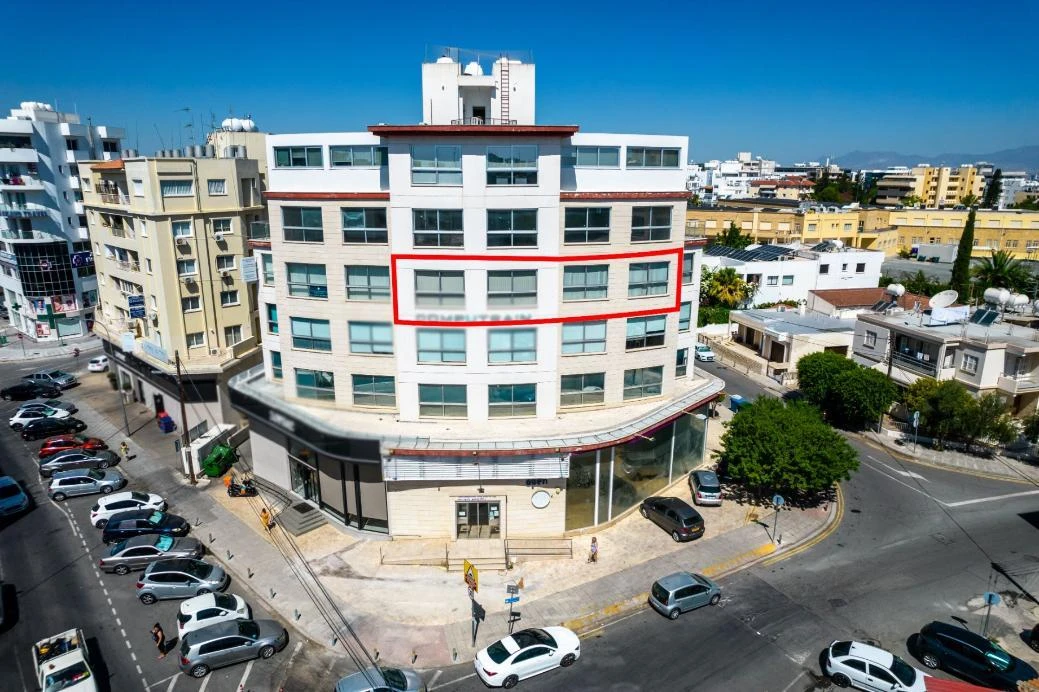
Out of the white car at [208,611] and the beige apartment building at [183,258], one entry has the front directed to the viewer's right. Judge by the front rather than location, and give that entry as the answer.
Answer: the white car

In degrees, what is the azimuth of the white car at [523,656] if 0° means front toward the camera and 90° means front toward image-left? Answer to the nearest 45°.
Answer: approximately 225°

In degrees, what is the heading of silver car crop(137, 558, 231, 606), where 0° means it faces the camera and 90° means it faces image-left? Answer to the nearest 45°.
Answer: approximately 270°

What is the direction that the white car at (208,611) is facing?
to the viewer's right

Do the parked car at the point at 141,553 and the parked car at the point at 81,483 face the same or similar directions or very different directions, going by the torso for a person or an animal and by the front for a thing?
same or similar directions

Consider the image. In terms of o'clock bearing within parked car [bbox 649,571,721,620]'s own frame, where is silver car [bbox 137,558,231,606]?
The silver car is roughly at 7 o'clock from the parked car.

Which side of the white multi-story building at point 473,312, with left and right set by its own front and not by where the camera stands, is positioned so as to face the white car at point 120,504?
right

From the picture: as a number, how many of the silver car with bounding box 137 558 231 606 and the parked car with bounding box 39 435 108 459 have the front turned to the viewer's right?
2

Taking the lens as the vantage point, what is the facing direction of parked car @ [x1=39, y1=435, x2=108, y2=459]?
facing to the right of the viewer

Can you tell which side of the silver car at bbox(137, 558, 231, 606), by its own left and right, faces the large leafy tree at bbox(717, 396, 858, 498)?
front

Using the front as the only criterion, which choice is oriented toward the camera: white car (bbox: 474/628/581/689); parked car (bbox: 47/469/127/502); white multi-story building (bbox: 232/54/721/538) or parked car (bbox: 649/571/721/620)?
the white multi-story building

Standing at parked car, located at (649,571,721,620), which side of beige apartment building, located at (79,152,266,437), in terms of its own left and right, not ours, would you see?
left

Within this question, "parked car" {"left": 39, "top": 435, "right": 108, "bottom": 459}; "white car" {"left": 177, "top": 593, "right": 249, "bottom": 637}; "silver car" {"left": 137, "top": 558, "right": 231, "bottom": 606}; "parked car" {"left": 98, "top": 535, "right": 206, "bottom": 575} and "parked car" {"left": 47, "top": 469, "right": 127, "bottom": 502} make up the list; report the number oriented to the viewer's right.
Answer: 5

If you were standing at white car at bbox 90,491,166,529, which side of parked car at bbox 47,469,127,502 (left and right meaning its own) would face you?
right

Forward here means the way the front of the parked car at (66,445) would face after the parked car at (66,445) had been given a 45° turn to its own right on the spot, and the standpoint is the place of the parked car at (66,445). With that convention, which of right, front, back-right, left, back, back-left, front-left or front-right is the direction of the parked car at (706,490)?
front

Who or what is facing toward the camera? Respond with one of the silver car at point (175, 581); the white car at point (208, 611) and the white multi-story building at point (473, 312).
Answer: the white multi-story building
